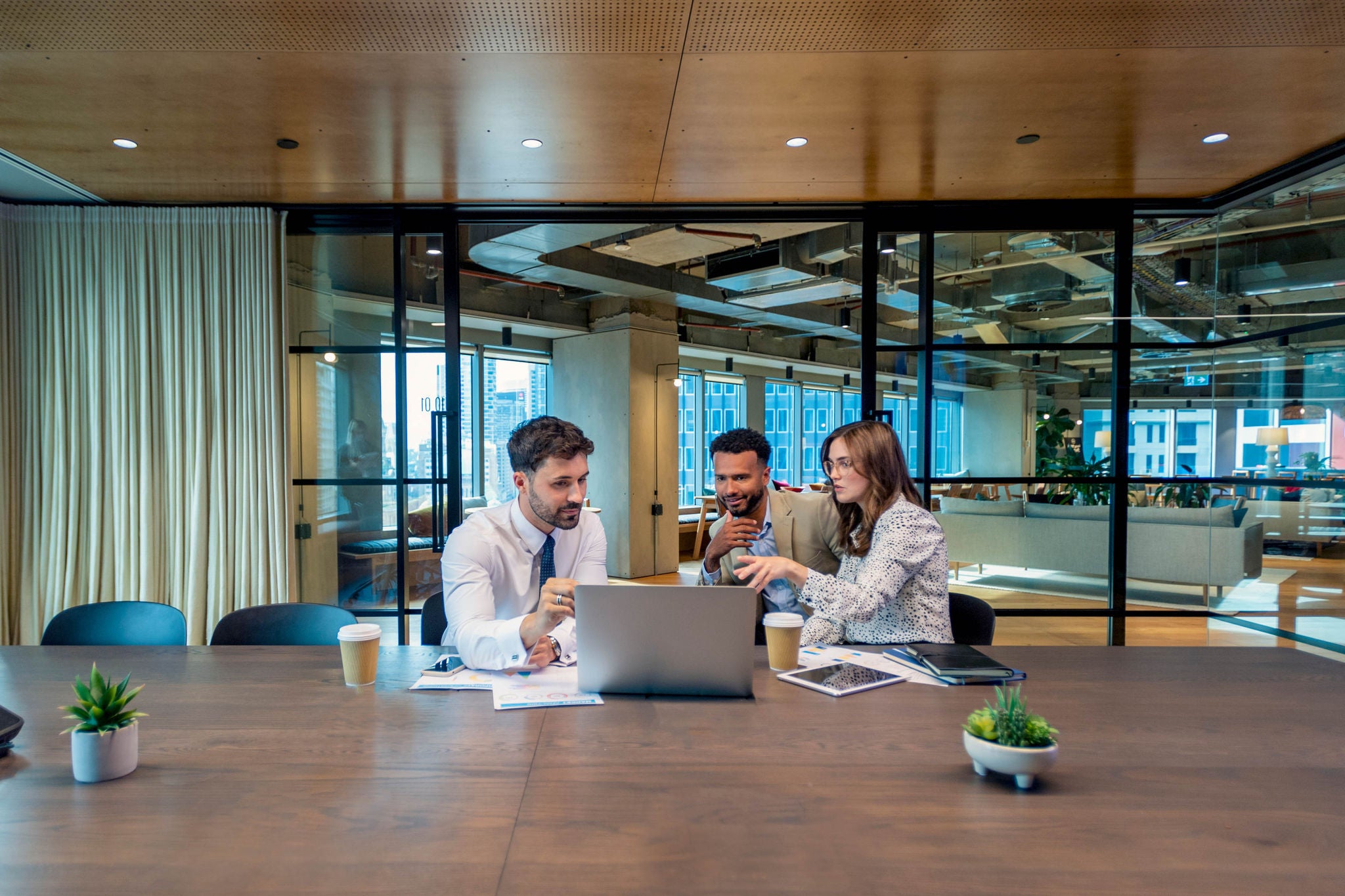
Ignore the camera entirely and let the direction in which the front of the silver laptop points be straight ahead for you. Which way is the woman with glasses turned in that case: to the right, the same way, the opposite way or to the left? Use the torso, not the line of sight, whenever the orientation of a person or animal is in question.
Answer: to the left

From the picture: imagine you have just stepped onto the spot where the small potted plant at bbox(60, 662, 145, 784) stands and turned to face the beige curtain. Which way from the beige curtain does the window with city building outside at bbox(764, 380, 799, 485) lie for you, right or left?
right

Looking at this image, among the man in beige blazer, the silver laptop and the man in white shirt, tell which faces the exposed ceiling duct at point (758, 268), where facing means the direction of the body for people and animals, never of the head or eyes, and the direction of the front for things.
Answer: the silver laptop

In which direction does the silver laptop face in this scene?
away from the camera

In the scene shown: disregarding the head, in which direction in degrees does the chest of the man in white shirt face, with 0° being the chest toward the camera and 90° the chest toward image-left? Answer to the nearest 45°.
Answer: approximately 315°

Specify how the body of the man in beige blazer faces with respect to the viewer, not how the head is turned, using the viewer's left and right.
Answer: facing the viewer and to the left of the viewer

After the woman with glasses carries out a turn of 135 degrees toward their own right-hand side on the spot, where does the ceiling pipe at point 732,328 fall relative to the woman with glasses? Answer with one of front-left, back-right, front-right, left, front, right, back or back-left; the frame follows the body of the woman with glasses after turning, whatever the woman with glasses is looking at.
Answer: front-left

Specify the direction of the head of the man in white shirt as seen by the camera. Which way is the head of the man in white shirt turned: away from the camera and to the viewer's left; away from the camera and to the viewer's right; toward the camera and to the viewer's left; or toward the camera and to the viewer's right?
toward the camera and to the viewer's right

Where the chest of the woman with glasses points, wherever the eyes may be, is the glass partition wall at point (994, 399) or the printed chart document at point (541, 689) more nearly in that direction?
the printed chart document

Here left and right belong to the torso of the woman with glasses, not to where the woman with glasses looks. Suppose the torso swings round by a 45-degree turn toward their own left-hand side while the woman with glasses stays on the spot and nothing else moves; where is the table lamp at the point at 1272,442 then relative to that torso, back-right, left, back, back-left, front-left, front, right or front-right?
back

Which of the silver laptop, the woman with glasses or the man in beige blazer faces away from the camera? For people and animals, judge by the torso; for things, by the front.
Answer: the silver laptop

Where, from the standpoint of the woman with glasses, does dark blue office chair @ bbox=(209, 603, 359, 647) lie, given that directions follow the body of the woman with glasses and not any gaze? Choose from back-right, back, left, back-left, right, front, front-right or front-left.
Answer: front

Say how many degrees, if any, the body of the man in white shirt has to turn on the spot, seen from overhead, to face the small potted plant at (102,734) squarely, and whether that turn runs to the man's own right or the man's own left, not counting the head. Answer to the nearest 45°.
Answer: approximately 90° to the man's own right

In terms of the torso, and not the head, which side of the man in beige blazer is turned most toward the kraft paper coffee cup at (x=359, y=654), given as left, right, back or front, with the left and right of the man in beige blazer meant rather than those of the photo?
front

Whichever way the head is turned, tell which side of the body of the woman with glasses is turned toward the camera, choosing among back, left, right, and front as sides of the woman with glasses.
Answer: left

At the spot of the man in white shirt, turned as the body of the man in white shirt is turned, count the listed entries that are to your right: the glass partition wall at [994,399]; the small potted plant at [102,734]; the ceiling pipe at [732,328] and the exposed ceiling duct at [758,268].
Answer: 1
